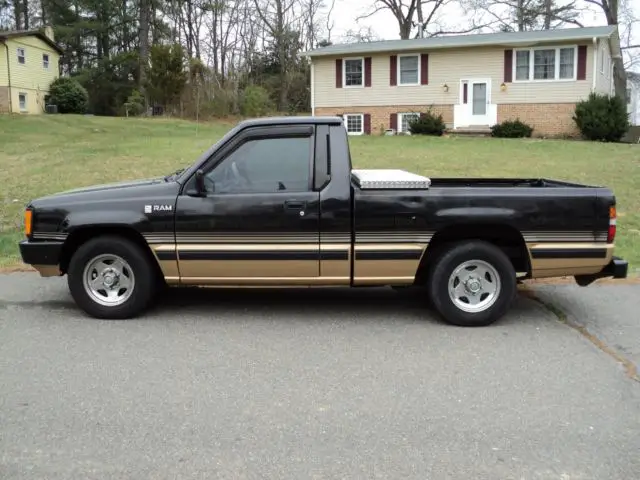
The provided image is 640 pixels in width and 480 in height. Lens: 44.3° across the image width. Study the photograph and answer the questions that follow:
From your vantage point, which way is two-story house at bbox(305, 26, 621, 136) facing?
toward the camera

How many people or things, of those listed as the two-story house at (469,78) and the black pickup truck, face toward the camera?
1

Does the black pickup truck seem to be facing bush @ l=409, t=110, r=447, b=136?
no

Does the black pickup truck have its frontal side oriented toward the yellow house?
no

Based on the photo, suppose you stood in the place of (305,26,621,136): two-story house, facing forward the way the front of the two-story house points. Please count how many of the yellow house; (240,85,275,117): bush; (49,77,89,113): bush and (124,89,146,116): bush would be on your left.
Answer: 0

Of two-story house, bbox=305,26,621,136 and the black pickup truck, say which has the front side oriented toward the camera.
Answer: the two-story house

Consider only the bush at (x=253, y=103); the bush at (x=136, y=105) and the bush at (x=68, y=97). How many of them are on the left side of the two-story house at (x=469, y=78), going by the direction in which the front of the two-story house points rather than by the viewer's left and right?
0

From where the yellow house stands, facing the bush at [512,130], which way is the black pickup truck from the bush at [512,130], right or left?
right

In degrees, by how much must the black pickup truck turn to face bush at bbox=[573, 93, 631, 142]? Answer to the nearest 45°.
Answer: approximately 135° to its right

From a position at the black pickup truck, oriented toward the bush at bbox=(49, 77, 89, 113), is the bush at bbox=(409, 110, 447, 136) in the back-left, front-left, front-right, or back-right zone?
front-right

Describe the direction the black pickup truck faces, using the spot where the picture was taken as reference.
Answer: facing to the left of the viewer

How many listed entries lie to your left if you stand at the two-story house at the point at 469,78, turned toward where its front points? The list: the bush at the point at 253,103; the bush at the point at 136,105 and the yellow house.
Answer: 0

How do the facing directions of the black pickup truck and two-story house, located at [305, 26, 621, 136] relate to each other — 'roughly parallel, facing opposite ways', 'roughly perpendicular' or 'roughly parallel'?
roughly perpendicular

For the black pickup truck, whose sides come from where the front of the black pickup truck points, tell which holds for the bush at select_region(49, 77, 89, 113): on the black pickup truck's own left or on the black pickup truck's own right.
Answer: on the black pickup truck's own right

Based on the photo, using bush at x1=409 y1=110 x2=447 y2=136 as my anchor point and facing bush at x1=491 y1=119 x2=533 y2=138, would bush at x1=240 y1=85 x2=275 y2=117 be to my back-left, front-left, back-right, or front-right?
back-left

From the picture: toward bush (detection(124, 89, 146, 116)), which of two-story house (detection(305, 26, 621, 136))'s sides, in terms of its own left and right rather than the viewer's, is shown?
right

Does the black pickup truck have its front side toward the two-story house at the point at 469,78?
no

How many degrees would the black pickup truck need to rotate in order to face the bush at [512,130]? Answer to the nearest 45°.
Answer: approximately 90° to its right
